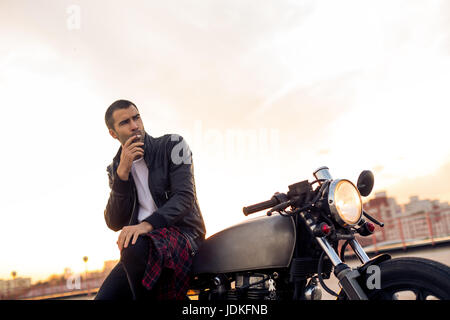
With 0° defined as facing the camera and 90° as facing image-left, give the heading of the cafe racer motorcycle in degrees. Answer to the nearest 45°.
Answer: approximately 315°

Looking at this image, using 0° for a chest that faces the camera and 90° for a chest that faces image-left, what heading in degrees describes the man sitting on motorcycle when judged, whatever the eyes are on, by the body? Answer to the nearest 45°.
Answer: approximately 45°
